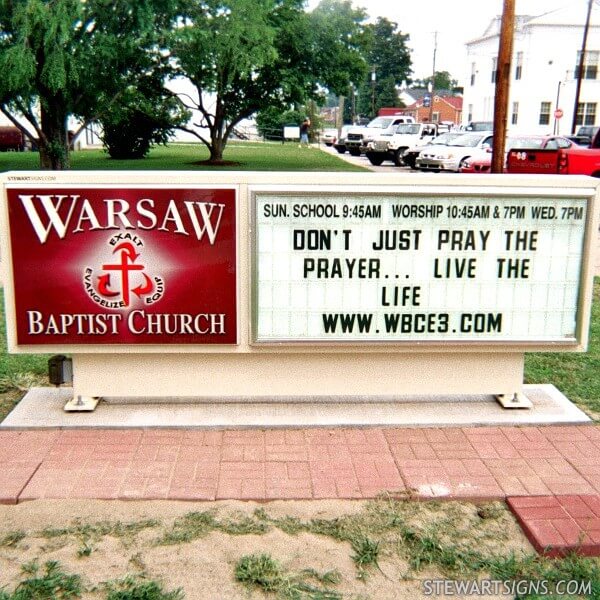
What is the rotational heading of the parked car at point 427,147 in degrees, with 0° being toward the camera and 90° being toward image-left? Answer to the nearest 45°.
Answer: approximately 45°

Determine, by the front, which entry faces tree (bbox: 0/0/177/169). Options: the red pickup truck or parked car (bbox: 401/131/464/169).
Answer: the parked car

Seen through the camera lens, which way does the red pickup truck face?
facing away from the viewer and to the right of the viewer

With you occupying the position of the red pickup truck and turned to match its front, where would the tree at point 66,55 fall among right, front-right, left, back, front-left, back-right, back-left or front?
back-left

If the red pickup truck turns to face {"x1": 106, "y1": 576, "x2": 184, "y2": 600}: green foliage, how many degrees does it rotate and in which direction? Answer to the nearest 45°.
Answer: approximately 135° to its right

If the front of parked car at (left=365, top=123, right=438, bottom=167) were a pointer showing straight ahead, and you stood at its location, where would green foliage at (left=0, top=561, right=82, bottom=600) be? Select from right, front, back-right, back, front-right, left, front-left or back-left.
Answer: front-left
